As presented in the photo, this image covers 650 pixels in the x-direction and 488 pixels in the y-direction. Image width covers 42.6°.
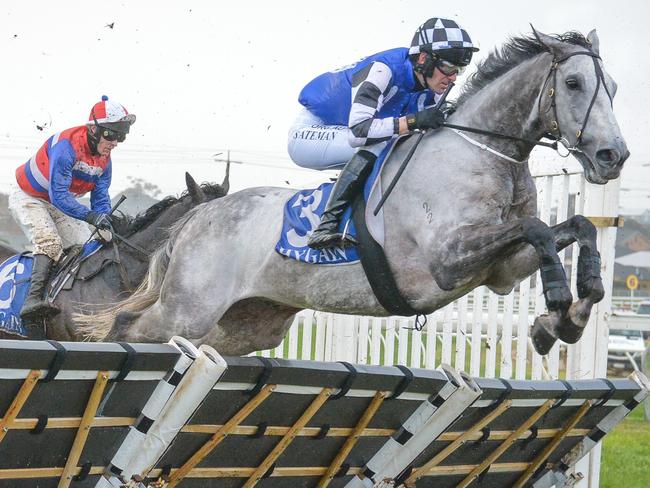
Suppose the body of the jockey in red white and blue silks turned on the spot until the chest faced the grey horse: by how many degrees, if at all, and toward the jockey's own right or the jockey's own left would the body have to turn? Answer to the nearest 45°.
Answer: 0° — they already face it

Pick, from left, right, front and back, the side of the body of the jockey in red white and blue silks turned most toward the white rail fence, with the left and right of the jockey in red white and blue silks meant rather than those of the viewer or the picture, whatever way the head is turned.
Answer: front

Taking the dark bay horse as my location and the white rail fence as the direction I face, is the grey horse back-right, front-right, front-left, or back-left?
front-right

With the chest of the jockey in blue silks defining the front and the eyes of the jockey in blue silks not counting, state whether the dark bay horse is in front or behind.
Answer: behind

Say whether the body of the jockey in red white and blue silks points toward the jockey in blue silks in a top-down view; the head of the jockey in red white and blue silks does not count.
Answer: yes

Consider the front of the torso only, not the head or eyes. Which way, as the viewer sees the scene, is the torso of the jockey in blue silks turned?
to the viewer's right

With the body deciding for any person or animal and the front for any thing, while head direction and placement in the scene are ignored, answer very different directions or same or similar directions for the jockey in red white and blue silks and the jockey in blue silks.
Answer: same or similar directions

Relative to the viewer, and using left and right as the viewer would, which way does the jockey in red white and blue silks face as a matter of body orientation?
facing the viewer and to the right of the viewer

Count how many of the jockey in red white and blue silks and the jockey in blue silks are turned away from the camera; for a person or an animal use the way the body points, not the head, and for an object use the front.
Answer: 0
